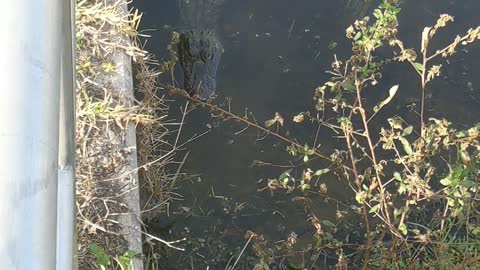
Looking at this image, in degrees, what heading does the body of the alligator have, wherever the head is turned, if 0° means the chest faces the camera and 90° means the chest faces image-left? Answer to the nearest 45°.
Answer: approximately 0°
